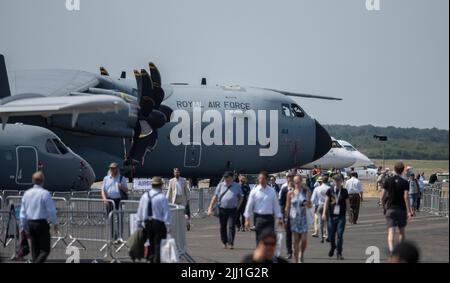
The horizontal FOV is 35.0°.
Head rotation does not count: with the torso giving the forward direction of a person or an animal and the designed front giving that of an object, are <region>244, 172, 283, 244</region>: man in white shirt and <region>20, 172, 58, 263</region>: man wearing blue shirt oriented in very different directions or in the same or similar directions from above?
very different directions

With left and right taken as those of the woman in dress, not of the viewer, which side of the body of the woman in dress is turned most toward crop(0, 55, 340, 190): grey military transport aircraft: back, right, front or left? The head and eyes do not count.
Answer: back

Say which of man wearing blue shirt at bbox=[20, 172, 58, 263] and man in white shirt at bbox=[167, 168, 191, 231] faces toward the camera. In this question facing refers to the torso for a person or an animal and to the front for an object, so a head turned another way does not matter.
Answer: the man in white shirt

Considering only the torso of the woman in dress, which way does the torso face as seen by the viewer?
toward the camera

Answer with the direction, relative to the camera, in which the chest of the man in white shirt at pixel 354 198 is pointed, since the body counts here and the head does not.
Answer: away from the camera

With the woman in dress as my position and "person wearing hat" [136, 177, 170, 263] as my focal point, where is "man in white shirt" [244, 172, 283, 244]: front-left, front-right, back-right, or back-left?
front-right

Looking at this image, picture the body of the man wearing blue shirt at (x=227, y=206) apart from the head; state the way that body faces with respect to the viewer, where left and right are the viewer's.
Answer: facing the viewer

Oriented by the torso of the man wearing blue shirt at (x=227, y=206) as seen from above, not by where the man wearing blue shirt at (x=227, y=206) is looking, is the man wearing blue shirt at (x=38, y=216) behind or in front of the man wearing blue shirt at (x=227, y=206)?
in front

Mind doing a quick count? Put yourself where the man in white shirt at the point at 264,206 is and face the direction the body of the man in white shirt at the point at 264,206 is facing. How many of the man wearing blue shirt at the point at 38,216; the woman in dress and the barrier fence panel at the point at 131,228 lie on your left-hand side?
1

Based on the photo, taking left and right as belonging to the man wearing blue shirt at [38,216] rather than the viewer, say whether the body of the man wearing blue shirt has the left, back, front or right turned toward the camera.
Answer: back

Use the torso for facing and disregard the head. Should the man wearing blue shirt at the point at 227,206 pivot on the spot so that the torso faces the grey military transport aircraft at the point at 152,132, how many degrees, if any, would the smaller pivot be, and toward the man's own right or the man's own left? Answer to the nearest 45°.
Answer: approximately 180°

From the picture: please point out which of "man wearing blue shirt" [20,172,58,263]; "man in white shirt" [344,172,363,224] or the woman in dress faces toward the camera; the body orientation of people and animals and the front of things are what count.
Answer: the woman in dress

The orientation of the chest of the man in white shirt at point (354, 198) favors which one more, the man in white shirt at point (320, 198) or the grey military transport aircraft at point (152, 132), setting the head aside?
the grey military transport aircraft

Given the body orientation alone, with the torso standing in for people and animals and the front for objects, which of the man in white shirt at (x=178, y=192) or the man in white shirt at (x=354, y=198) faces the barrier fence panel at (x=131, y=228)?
the man in white shirt at (x=178, y=192)
